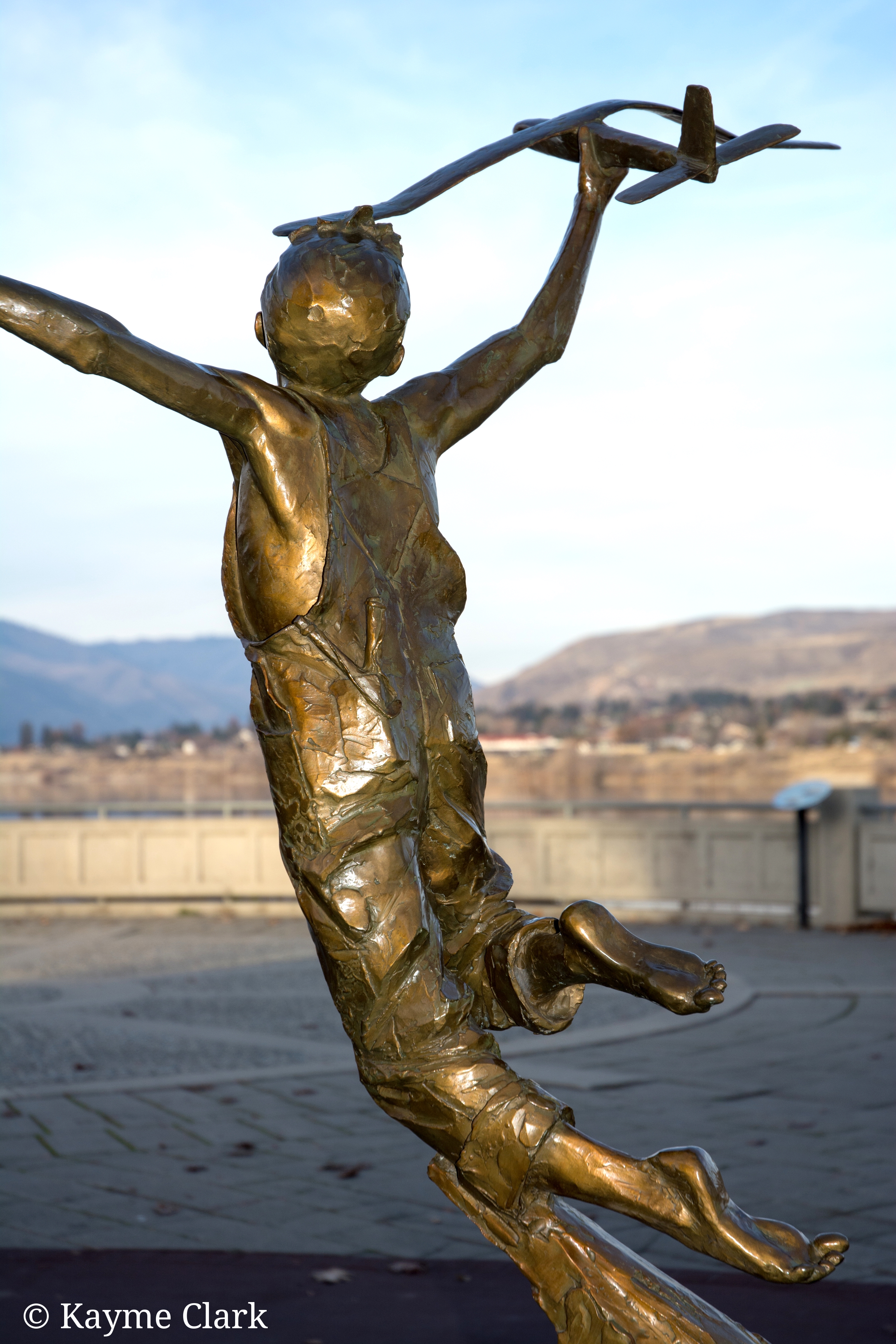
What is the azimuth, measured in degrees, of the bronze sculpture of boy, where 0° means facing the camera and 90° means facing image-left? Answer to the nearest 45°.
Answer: approximately 135°

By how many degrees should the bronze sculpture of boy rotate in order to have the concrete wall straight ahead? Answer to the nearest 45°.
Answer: approximately 45° to its right

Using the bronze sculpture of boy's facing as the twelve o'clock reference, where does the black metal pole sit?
The black metal pole is roughly at 2 o'clock from the bronze sculpture of boy.
